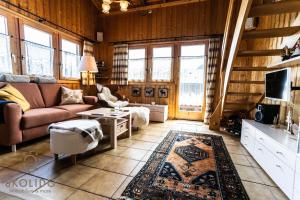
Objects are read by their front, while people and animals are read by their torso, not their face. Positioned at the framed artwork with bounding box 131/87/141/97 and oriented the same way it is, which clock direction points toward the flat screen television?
The flat screen television is roughly at 11 o'clock from the framed artwork.

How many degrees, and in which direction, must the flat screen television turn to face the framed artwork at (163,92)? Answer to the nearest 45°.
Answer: approximately 90° to its right

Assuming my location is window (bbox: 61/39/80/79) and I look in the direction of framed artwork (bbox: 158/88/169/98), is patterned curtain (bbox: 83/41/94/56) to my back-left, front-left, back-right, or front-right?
front-left

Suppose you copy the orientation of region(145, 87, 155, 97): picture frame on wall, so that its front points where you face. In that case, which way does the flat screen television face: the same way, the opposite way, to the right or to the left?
to the right

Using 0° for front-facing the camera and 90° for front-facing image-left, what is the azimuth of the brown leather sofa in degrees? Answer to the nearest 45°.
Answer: approximately 315°

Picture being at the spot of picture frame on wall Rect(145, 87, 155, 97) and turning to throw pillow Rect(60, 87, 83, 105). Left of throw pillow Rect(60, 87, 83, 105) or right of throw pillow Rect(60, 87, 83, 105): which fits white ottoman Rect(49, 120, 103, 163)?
left

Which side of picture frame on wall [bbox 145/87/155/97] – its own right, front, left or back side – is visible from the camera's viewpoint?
front

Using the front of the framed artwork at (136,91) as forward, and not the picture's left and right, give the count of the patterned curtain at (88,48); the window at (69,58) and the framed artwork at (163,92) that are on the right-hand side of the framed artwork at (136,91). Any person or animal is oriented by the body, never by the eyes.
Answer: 2

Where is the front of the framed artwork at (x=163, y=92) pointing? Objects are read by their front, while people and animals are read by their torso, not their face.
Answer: toward the camera

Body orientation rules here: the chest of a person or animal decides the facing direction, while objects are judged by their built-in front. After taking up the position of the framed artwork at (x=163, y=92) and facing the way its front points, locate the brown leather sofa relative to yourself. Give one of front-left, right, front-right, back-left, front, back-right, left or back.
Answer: front-right

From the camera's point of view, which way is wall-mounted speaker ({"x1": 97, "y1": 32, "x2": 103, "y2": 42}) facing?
toward the camera

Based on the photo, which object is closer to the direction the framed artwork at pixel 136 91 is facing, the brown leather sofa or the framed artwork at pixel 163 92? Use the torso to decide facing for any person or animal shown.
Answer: the brown leather sofa

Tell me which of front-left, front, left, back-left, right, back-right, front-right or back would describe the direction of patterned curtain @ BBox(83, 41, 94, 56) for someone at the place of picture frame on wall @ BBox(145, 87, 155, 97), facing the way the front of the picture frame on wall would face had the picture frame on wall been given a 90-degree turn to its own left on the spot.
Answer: back

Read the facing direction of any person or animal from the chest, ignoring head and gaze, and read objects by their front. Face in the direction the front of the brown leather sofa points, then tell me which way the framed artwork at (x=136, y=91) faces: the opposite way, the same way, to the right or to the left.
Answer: to the right

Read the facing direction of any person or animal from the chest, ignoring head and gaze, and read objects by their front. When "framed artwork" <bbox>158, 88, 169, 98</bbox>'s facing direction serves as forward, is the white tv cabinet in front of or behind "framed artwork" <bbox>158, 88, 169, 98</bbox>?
in front
